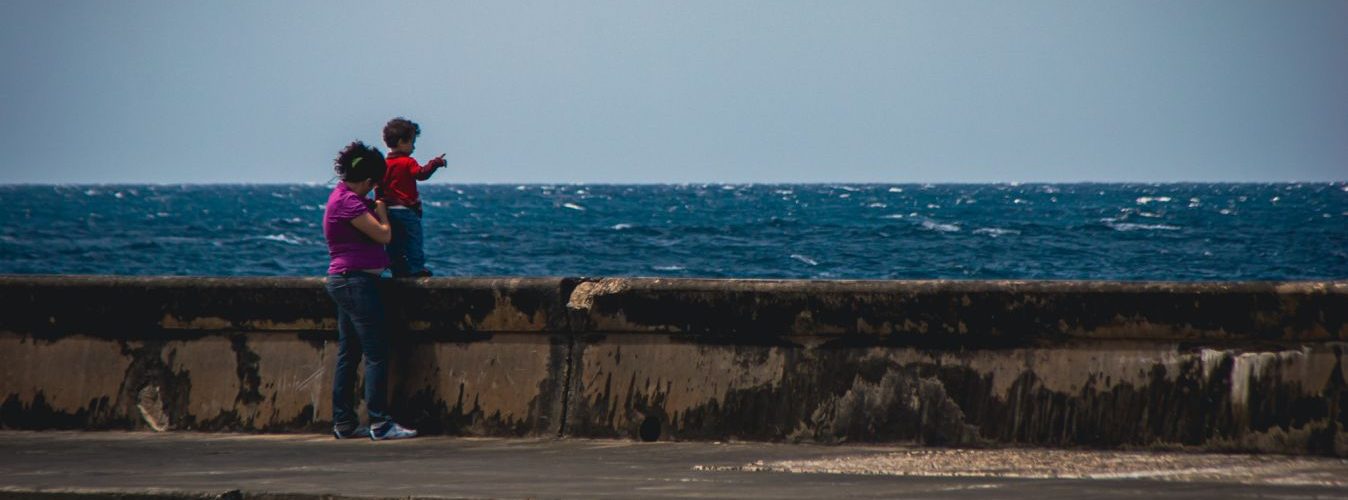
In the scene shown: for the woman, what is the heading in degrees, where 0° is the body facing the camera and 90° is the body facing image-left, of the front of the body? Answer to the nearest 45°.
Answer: approximately 270°

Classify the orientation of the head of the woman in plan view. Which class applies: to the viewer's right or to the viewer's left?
to the viewer's right
